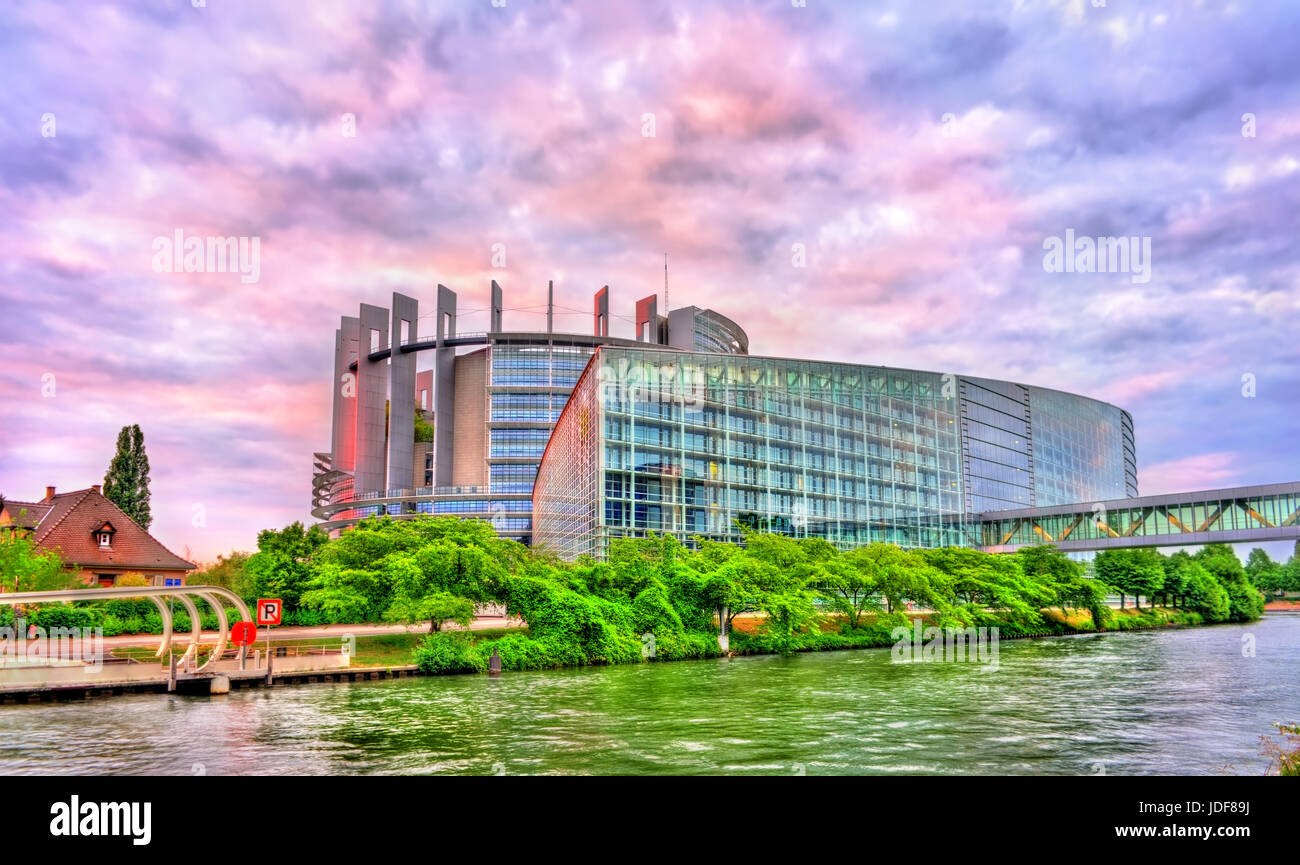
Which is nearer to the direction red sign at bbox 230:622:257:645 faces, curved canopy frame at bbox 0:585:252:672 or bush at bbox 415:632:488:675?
the curved canopy frame

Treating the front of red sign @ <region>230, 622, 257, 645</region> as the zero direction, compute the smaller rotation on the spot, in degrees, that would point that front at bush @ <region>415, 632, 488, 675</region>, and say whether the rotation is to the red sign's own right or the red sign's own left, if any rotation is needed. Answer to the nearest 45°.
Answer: approximately 90° to the red sign's own left

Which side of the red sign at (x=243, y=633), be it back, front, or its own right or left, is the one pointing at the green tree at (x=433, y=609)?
left

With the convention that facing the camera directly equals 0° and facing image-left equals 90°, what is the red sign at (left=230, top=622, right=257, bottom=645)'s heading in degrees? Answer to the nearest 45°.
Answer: approximately 0°
